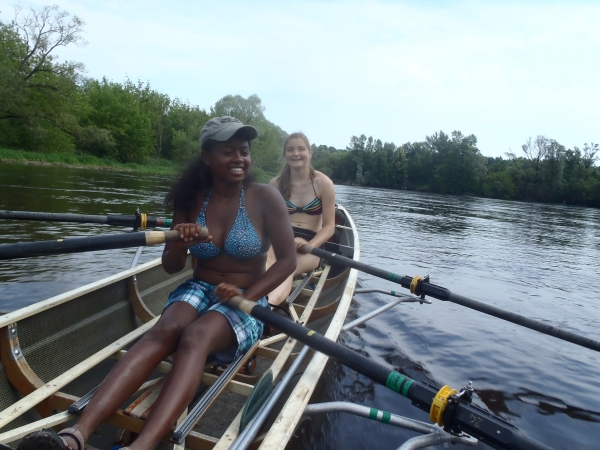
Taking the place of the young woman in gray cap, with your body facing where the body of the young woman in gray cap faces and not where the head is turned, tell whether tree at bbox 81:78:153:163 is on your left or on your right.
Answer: on your right

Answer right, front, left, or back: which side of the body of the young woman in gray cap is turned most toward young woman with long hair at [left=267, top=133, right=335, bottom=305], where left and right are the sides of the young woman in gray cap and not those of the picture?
back

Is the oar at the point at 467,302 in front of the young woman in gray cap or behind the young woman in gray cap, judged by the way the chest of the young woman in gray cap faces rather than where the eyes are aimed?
behind

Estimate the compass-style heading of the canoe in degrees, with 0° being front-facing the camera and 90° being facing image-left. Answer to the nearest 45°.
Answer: approximately 225°
